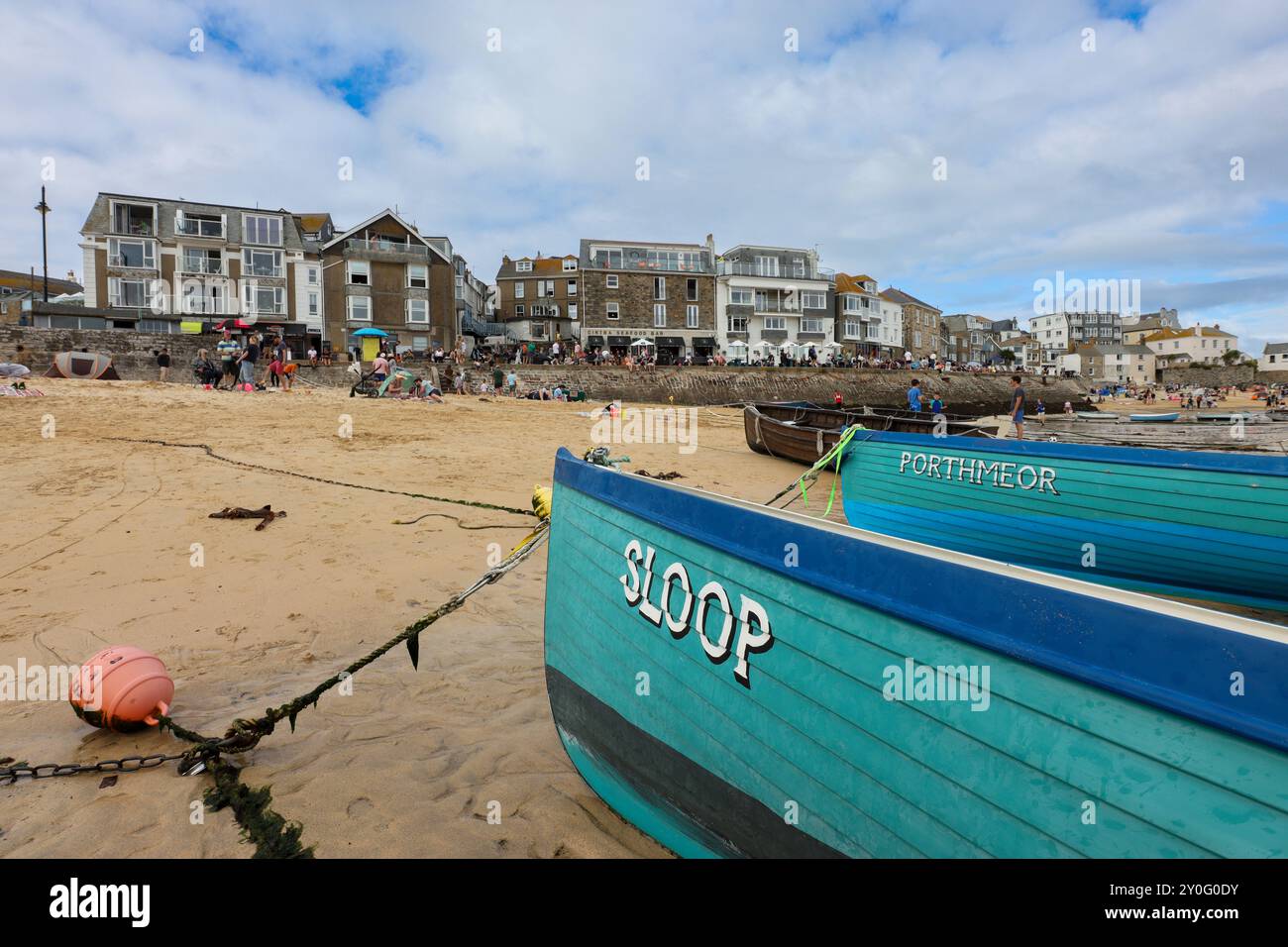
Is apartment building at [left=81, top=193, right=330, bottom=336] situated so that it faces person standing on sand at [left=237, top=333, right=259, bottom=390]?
yes

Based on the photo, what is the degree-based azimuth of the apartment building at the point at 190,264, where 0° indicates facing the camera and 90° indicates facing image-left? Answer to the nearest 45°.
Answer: approximately 0°

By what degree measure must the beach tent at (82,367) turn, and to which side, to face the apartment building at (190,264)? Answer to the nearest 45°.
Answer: approximately 180°

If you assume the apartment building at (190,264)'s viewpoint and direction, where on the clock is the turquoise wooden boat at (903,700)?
The turquoise wooden boat is roughly at 12 o'clock from the apartment building.

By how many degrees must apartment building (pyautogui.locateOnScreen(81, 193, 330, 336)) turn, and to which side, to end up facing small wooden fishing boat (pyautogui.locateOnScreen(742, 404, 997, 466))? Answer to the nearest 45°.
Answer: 0° — it already faces it

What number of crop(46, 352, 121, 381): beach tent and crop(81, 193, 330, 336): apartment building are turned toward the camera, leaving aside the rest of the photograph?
2
